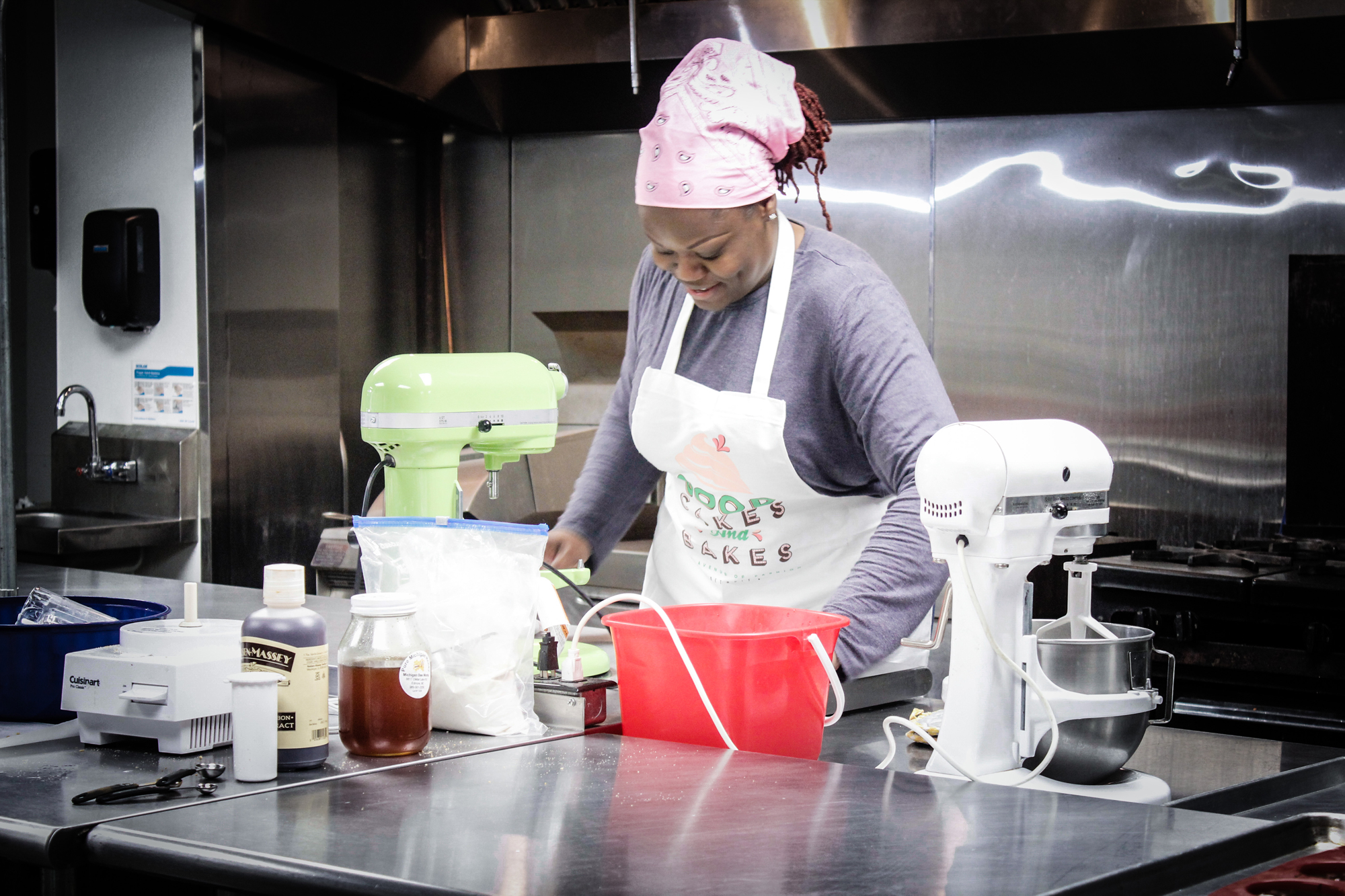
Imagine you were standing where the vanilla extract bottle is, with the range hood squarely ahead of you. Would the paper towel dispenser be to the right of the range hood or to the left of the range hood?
left

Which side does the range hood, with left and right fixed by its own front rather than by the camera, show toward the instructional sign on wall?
right

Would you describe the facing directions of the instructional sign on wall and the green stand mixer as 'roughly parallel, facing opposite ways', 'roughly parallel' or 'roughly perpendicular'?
roughly perpendicular

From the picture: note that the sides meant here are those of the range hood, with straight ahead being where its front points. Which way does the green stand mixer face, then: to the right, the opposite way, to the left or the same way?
to the left

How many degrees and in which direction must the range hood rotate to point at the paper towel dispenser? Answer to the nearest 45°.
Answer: approximately 90° to its right

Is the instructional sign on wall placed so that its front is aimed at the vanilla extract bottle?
yes

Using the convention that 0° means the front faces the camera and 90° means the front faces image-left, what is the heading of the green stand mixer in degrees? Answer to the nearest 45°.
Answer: approximately 270°
